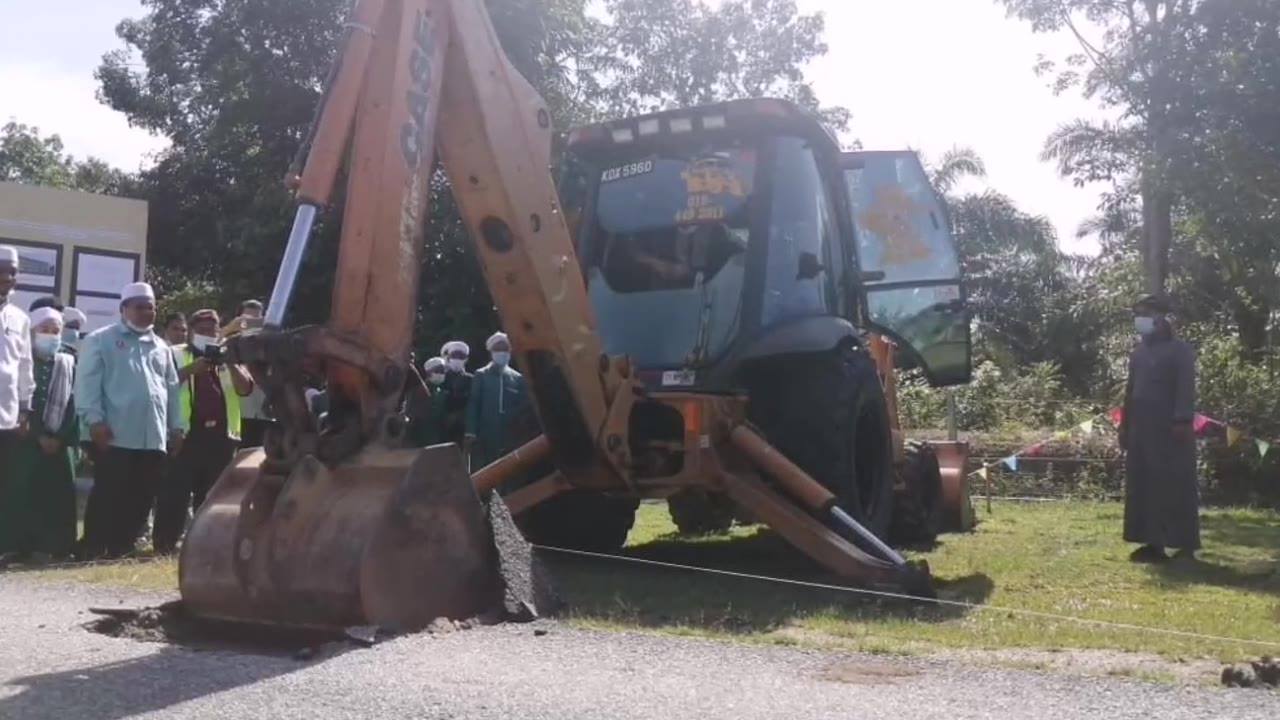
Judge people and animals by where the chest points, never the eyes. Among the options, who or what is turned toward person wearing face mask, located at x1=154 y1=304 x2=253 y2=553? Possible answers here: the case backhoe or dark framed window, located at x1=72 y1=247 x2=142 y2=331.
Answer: the dark framed window

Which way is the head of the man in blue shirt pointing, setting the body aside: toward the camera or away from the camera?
toward the camera

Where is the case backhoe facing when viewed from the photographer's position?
facing away from the viewer and to the right of the viewer

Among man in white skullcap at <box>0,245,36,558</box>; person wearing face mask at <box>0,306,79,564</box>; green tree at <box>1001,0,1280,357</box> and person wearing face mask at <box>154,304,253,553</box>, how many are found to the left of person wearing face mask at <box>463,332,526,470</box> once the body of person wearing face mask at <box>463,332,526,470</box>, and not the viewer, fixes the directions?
1

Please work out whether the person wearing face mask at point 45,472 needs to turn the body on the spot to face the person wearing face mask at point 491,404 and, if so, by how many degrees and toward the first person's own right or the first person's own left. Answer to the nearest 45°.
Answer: approximately 90° to the first person's own left

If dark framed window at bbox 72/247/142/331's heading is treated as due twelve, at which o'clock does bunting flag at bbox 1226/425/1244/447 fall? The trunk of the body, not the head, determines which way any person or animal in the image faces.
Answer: The bunting flag is roughly at 10 o'clock from the dark framed window.

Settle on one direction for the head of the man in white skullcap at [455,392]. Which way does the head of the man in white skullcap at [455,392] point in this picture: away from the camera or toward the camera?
toward the camera

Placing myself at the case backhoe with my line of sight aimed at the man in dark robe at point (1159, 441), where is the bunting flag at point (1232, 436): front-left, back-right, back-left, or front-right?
front-left

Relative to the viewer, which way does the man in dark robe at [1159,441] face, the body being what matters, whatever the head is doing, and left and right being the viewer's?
facing the viewer and to the left of the viewer

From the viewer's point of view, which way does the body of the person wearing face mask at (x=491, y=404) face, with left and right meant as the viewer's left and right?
facing the viewer

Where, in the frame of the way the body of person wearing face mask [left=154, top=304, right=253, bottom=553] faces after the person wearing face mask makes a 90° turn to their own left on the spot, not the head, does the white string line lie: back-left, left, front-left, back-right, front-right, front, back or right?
front-right

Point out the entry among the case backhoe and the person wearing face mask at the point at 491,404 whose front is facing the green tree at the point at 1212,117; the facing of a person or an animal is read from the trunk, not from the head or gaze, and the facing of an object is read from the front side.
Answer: the case backhoe

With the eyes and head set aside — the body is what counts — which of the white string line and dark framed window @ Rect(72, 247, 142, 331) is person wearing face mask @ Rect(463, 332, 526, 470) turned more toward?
the white string line

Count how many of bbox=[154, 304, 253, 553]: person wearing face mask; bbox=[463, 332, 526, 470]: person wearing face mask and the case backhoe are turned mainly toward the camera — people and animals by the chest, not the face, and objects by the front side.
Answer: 2

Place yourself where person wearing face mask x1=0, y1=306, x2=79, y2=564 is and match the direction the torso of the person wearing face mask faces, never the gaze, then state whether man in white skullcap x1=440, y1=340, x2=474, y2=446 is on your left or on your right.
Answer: on your left
